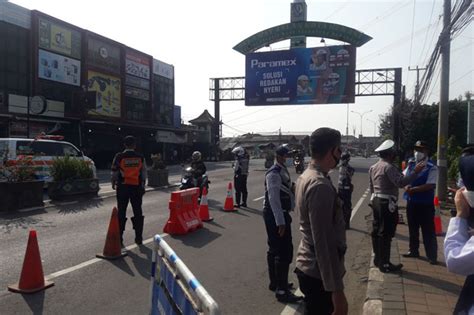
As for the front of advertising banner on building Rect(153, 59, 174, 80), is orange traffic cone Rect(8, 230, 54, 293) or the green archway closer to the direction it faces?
the green archway

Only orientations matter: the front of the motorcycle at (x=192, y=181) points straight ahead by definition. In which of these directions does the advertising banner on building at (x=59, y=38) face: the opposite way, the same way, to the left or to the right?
to the left

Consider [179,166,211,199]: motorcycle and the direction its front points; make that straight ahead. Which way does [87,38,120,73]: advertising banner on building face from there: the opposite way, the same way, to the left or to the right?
to the left

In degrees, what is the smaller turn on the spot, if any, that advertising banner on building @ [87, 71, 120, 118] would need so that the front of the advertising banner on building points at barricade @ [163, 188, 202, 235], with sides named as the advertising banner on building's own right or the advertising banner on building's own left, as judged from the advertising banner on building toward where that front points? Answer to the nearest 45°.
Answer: approximately 45° to the advertising banner on building's own right

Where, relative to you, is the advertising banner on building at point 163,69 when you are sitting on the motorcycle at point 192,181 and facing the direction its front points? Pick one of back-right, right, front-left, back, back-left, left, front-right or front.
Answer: back-right

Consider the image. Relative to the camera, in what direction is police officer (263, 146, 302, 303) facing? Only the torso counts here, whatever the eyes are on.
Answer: to the viewer's right

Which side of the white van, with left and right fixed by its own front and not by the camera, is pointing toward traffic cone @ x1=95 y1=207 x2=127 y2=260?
right

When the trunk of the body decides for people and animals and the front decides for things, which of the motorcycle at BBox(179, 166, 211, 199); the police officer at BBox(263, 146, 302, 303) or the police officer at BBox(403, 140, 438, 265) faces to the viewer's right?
the police officer at BBox(263, 146, 302, 303)

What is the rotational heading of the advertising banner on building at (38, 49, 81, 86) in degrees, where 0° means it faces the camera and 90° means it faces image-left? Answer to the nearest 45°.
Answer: approximately 315°

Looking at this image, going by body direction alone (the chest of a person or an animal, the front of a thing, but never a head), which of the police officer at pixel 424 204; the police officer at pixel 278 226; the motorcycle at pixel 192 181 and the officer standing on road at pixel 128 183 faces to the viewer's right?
the police officer at pixel 278 226
